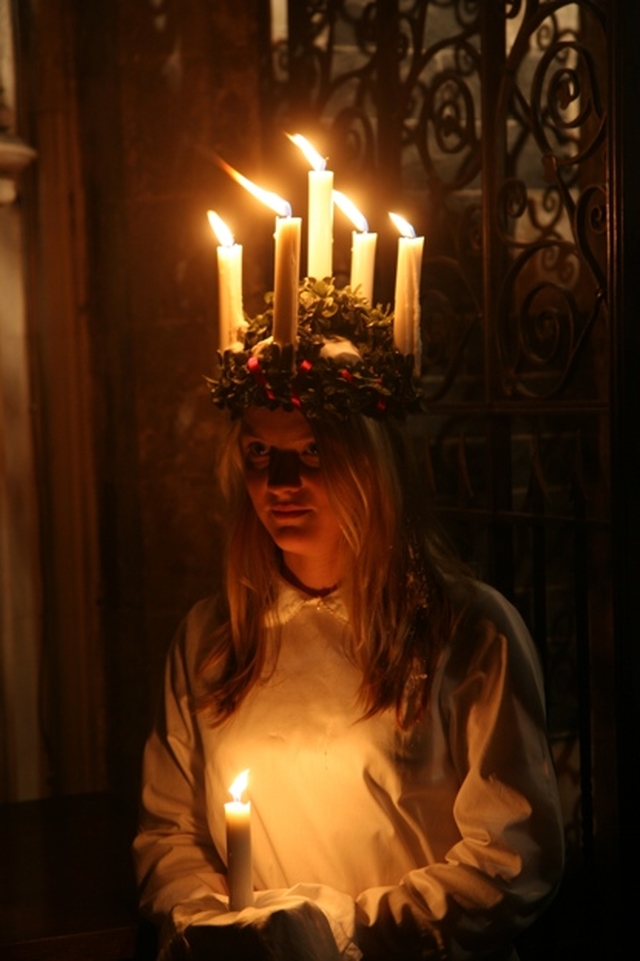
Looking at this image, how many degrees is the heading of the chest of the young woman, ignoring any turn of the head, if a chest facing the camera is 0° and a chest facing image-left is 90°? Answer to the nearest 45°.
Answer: approximately 45°
